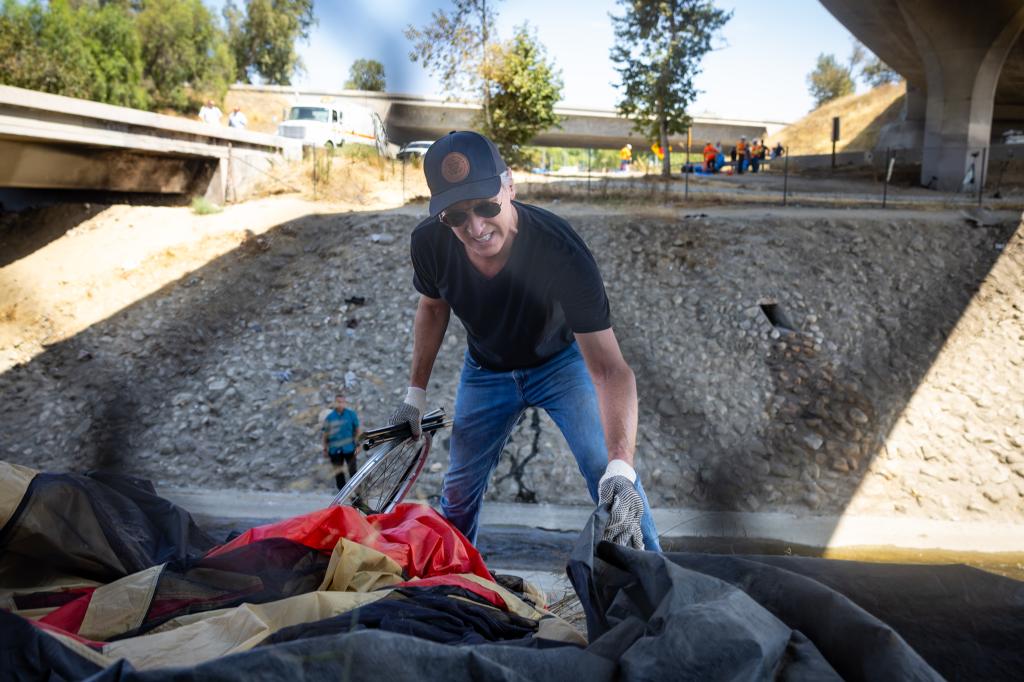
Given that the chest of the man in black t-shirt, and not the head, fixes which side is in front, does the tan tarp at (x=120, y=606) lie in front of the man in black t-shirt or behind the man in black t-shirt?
in front

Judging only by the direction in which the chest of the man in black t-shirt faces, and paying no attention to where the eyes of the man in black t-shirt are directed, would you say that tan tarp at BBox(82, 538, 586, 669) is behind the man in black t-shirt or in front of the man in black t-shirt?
in front

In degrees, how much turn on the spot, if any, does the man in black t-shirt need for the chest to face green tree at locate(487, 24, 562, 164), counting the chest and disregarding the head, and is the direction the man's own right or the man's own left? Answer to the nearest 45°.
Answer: approximately 180°

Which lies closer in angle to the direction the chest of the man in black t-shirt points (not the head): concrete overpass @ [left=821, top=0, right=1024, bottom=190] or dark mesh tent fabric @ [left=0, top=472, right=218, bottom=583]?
the dark mesh tent fabric

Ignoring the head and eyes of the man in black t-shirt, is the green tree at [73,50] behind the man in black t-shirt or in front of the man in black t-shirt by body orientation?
behind

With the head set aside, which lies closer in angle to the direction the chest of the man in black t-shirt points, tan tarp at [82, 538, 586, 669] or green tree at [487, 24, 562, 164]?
the tan tarp

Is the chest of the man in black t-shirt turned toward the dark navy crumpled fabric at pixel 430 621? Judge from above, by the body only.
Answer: yes

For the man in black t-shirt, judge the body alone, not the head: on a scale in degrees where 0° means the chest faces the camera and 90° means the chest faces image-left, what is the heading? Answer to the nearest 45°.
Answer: approximately 0°

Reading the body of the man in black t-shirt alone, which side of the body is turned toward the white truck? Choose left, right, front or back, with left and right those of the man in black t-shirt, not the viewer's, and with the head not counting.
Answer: back

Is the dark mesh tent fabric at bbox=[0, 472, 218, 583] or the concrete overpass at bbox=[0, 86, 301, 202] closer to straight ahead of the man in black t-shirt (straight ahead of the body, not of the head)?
the dark mesh tent fabric
